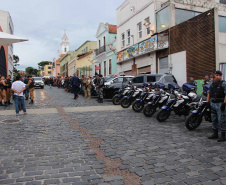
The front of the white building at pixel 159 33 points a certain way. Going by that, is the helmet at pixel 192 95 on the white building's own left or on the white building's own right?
on the white building's own left

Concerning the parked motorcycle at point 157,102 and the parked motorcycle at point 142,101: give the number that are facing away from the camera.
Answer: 0

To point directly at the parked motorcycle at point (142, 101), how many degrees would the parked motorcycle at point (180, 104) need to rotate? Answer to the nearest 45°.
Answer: approximately 90° to its right

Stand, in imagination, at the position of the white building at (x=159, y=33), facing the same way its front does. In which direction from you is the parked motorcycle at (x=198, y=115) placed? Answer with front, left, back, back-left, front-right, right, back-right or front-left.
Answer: front-left

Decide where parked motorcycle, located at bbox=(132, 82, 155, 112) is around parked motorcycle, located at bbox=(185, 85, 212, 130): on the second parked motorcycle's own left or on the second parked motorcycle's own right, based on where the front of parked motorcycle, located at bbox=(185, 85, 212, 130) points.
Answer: on the second parked motorcycle's own right

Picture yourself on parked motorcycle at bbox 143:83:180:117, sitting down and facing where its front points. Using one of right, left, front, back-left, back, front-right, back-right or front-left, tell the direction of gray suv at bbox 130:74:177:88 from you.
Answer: back-right

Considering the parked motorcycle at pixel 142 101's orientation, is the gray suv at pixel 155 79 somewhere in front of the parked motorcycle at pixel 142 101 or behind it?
behind

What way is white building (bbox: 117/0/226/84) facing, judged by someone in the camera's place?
facing the viewer and to the left of the viewer

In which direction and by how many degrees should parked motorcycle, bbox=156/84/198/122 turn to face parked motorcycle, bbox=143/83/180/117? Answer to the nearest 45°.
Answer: approximately 90° to its right
